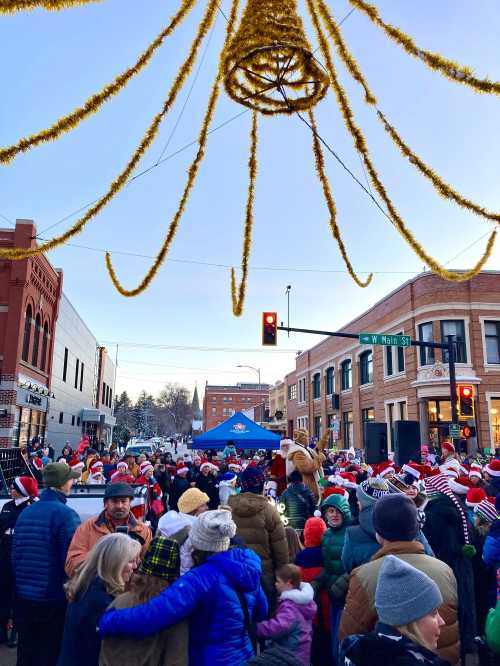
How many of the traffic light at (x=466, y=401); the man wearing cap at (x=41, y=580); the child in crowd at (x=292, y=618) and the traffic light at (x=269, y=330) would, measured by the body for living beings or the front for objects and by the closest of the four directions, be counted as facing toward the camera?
2

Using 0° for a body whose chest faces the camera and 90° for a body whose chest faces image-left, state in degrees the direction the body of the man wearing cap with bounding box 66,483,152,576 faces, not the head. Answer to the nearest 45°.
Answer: approximately 0°

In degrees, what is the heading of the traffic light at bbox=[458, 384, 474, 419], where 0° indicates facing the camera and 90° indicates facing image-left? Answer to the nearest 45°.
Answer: approximately 0°

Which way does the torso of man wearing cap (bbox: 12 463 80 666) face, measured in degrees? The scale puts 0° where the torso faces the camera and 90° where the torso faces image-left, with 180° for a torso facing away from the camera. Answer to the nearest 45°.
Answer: approximately 225°

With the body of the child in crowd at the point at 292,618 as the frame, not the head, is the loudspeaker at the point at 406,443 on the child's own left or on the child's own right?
on the child's own right
